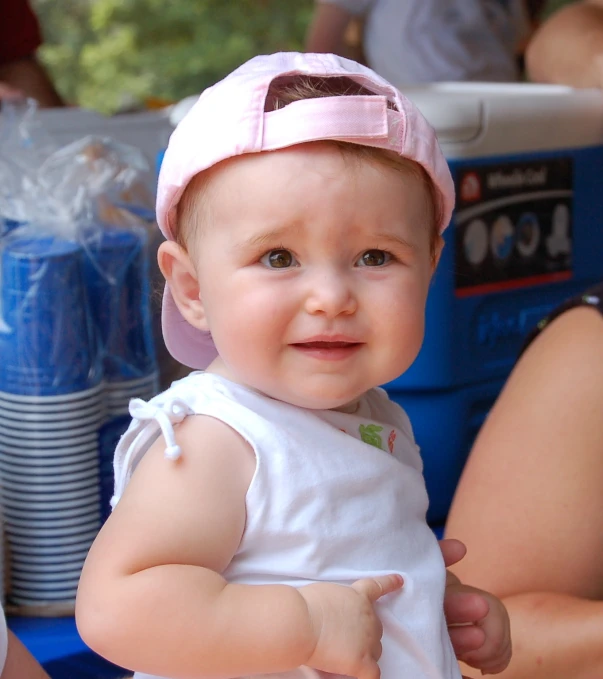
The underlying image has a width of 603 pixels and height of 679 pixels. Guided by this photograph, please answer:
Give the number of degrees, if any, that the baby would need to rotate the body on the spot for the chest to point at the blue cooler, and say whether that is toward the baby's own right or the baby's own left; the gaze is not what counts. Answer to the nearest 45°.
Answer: approximately 135° to the baby's own left

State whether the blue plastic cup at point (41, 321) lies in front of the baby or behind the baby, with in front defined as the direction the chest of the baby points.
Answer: behind

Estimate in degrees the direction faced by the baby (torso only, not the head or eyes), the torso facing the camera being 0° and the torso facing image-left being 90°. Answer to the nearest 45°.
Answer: approximately 315°

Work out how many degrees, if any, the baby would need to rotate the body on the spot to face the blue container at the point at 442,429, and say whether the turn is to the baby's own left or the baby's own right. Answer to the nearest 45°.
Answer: approximately 135° to the baby's own left

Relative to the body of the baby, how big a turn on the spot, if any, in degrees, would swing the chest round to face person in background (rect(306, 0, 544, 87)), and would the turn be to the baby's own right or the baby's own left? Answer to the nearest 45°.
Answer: approximately 135° to the baby's own left

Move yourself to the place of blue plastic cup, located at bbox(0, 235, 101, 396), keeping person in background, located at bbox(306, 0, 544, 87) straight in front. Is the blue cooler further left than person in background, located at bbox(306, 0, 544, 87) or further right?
right
